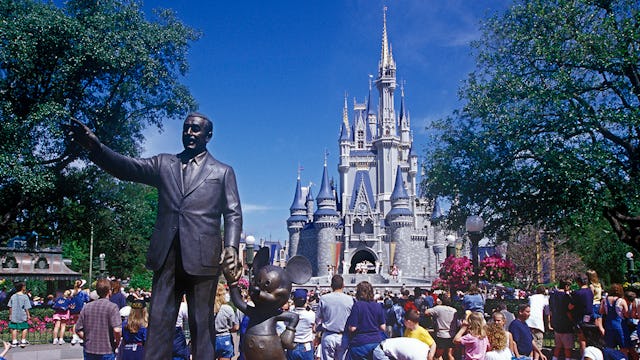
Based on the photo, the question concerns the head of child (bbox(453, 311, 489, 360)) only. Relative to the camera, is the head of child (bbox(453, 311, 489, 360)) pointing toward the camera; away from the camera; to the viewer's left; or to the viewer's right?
away from the camera

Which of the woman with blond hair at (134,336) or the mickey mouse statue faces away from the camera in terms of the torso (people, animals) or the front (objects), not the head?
the woman with blond hair

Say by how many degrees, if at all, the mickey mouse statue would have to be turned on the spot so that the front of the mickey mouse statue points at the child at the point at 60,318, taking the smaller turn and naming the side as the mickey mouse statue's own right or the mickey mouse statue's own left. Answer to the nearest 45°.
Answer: approximately 90° to the mickey mouse statue's own right

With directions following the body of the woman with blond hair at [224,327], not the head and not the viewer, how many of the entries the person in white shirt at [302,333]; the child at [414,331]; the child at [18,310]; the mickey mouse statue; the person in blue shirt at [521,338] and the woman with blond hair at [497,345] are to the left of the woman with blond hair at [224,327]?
1

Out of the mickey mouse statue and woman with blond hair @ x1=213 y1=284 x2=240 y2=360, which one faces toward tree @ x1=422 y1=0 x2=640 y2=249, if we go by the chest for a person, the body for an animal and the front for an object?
the woman with blond hair

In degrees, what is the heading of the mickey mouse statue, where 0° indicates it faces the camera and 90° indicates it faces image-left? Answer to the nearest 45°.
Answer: approximately 45°

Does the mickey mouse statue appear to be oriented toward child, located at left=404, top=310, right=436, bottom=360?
no

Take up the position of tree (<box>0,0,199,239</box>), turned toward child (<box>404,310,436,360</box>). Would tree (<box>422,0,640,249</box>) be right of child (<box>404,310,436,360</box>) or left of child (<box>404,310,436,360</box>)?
left

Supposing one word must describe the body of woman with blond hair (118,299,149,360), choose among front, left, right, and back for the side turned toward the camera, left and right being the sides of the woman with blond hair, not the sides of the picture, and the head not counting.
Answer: back

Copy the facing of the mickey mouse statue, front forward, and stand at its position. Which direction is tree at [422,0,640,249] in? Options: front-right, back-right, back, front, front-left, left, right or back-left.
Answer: back

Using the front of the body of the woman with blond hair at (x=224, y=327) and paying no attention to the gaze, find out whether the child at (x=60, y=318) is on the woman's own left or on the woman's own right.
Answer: on the woman's own left

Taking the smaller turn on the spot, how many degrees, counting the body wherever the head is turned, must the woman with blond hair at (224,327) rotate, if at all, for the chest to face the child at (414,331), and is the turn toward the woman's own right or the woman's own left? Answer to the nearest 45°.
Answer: approximately 45° to the woman's own right

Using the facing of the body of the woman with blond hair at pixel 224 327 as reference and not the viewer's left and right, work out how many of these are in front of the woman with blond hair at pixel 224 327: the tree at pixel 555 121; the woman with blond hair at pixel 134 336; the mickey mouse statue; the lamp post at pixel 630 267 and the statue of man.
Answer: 2

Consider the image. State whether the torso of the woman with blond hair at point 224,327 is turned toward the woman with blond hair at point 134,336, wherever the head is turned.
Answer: no

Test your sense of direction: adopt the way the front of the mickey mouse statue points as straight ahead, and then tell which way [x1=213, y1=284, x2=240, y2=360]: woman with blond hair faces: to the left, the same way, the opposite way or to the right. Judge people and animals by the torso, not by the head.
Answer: the opposite way

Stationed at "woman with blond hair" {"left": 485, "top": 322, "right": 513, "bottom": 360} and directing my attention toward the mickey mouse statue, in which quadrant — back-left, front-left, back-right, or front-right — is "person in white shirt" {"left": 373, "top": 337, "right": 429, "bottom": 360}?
front-right

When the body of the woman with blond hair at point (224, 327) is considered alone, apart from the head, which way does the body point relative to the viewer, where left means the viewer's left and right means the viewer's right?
facing away from the viewer and to the right of the viewer
